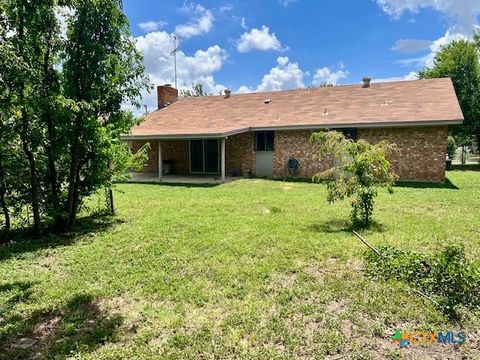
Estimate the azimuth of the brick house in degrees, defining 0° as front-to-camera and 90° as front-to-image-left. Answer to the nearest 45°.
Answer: approximately 180°

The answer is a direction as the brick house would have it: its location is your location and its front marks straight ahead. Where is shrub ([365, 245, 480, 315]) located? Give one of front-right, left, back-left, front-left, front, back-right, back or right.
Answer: back

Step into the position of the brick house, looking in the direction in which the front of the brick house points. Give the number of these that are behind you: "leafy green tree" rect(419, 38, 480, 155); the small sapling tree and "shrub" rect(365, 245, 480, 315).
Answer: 2

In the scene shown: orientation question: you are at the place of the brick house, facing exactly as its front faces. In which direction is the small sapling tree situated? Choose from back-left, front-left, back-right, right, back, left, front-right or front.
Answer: back

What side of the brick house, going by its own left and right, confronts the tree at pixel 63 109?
back
